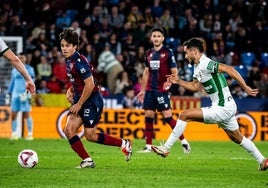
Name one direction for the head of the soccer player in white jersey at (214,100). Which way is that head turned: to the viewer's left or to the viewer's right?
to the viewer's left

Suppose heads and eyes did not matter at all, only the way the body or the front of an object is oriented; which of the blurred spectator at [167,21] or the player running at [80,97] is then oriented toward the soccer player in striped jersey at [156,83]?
the blurred spectator

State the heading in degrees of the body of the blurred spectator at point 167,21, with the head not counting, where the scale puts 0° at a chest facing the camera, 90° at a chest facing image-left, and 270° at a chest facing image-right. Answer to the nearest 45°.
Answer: approximately 0°

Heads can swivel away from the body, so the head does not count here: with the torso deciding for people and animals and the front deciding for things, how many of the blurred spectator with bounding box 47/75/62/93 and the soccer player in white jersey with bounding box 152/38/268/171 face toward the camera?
1

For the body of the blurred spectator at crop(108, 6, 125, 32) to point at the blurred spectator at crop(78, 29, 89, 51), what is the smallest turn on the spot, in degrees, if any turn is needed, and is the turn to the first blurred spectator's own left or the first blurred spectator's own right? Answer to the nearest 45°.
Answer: approximately 45° to the first blurred spectator's own right

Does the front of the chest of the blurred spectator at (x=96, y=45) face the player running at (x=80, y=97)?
yes

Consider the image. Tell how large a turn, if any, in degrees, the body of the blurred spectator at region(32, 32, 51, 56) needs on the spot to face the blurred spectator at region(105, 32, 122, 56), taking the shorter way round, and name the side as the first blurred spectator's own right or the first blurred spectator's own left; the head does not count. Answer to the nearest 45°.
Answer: approximately 90° to the first blurred spectator's own left

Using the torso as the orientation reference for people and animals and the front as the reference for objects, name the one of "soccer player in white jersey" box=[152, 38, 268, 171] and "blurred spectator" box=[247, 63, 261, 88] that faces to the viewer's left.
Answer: the soccer player in white jersey

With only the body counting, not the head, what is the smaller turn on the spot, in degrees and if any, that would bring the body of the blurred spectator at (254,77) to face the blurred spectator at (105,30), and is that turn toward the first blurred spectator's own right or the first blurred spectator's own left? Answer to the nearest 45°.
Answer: approximately 90° to the first blurred spectator's own right
